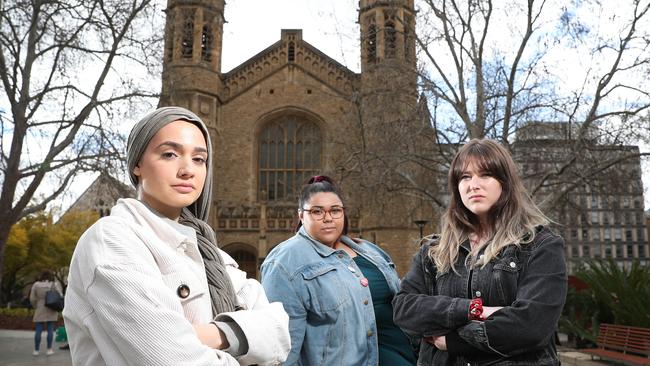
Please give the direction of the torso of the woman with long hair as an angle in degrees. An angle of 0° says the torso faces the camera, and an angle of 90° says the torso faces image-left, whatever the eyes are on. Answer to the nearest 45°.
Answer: approximately 45°

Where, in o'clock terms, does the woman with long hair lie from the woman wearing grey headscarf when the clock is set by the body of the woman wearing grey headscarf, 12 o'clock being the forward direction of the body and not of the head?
The woman with long hair is roughly at 10 o'clock from the woman wearing grey headscarf.

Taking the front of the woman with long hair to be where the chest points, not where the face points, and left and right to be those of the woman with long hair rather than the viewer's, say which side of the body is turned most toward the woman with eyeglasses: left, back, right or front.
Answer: right

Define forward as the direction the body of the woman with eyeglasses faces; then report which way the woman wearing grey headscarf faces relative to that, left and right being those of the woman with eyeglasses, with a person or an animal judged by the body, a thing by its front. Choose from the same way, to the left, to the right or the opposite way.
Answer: the same way

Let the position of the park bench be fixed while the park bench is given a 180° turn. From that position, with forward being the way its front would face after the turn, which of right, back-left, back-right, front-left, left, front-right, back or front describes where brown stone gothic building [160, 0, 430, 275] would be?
left

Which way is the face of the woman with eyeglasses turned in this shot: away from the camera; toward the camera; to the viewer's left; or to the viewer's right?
toward the camera

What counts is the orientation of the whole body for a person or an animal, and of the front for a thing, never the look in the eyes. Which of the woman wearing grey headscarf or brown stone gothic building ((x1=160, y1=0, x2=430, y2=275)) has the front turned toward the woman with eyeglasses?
the brown stone gothic building

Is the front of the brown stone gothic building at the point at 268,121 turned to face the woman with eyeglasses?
yes

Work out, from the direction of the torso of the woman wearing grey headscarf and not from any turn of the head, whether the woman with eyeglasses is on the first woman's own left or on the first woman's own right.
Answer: on the first woman's own left

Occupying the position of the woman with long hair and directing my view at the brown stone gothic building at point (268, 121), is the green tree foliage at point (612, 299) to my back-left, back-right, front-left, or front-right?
front-right

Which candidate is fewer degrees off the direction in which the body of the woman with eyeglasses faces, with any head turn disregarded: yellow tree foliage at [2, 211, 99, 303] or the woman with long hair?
the woman with long hair

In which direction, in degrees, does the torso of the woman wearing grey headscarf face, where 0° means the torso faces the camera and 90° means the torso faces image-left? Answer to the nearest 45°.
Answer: approximately 315°

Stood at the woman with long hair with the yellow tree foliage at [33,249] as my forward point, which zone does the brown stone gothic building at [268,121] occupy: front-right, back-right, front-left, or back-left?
front-right

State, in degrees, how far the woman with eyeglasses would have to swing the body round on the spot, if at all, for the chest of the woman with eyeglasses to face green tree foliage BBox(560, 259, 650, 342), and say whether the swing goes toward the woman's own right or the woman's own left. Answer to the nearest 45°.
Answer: approximately 90° to the woman's own left

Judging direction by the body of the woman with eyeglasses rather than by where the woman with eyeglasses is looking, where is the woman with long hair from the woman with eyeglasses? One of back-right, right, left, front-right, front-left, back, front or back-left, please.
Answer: front

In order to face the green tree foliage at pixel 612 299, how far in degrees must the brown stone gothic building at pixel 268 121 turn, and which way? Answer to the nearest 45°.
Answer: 0° — it already faces it

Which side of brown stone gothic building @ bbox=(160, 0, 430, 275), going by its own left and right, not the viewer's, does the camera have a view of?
front
